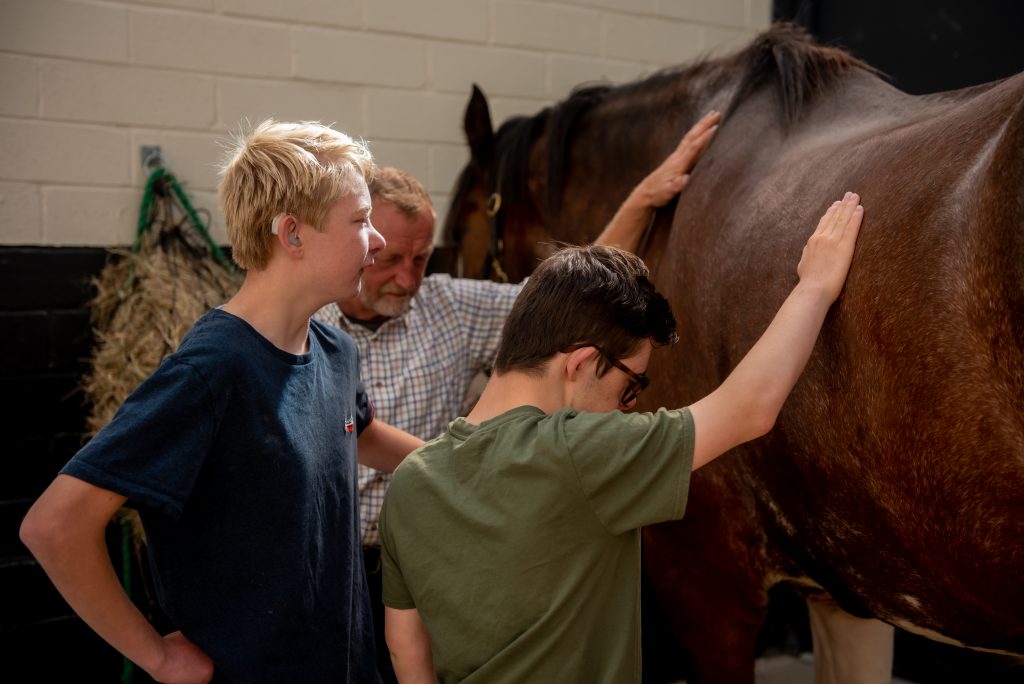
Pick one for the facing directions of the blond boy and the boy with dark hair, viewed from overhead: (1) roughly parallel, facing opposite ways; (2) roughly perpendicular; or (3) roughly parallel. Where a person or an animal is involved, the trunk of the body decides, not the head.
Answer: roughly perpendicular

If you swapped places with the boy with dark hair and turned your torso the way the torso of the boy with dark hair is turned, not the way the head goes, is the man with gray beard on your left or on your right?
on your left

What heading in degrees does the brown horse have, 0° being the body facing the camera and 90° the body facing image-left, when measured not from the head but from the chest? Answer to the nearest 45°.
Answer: approximately 135°

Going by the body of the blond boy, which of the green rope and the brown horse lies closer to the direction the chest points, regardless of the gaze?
the brown horse

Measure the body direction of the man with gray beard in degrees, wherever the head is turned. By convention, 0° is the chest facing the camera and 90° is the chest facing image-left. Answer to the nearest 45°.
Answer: approximately 0°

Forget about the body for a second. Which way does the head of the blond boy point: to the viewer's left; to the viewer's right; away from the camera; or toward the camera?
to the viewer's right

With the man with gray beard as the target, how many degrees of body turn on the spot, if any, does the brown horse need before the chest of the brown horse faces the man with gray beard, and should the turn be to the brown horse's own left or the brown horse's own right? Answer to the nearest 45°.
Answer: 0° — it already faces them

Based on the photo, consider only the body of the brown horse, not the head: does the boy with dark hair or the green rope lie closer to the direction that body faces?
the green rope

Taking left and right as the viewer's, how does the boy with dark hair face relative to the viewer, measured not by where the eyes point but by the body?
facing away from the viewer and to the right of the viewer

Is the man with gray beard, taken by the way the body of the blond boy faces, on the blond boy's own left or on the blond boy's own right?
on the blond boy's own left

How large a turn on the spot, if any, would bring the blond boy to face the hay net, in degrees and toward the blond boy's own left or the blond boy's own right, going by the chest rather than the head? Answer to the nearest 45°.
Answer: approximately 135° to the blond boy's own left
